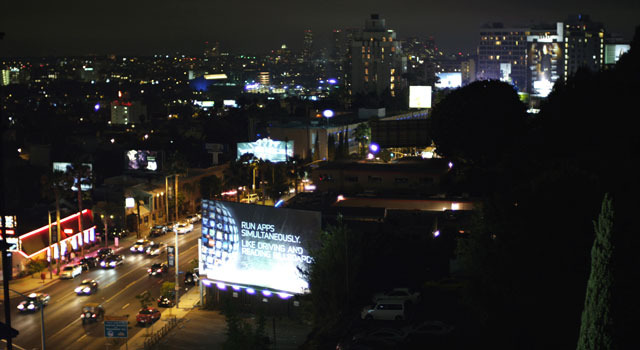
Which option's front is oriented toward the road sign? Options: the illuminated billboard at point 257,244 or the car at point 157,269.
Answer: the illuminated billboard

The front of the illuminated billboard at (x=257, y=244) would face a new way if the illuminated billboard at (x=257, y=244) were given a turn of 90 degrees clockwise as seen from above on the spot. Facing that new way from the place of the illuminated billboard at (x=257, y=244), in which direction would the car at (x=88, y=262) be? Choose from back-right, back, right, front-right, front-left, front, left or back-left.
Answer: front

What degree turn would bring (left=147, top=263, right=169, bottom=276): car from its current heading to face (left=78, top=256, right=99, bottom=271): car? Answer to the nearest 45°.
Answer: approximately 90° to its left

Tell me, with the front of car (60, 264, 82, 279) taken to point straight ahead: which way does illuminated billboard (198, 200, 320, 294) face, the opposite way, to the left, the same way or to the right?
the same way

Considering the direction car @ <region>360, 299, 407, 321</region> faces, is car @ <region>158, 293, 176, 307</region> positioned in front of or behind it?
in front

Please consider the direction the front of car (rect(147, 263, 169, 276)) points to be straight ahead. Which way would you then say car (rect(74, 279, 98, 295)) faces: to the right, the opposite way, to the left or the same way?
the opposite way

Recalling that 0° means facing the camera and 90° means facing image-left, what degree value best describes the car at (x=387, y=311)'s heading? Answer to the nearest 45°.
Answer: approximately 90°

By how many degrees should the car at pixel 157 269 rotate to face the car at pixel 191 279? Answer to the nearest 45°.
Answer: approximately 90° to its right

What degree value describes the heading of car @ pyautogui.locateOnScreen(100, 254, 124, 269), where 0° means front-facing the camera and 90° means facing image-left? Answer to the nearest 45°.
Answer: approximately 45°

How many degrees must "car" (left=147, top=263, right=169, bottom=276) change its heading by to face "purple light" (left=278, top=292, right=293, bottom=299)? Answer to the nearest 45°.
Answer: approximately 90° to its right

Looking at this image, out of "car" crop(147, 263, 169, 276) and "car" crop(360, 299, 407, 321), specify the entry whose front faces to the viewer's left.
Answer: "car" crop(360, 299, 407, 321)

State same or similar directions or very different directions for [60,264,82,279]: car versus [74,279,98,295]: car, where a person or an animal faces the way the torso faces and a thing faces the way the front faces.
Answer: same or similar directions

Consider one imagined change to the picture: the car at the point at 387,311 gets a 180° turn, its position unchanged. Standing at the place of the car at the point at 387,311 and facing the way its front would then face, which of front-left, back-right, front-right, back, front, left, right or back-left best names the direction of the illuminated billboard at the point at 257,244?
back-left

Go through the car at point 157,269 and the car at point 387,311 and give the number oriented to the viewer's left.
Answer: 1

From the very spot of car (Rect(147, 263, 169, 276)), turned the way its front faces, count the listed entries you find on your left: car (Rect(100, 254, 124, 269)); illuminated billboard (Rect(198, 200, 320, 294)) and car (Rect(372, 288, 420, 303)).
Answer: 1

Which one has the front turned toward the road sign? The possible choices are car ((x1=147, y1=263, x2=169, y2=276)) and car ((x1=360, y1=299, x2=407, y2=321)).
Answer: car ((x1=360, y1=299, x2=407, y2=321))

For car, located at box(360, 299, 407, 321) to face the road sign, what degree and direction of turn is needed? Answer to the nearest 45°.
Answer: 0° — it already faces it
